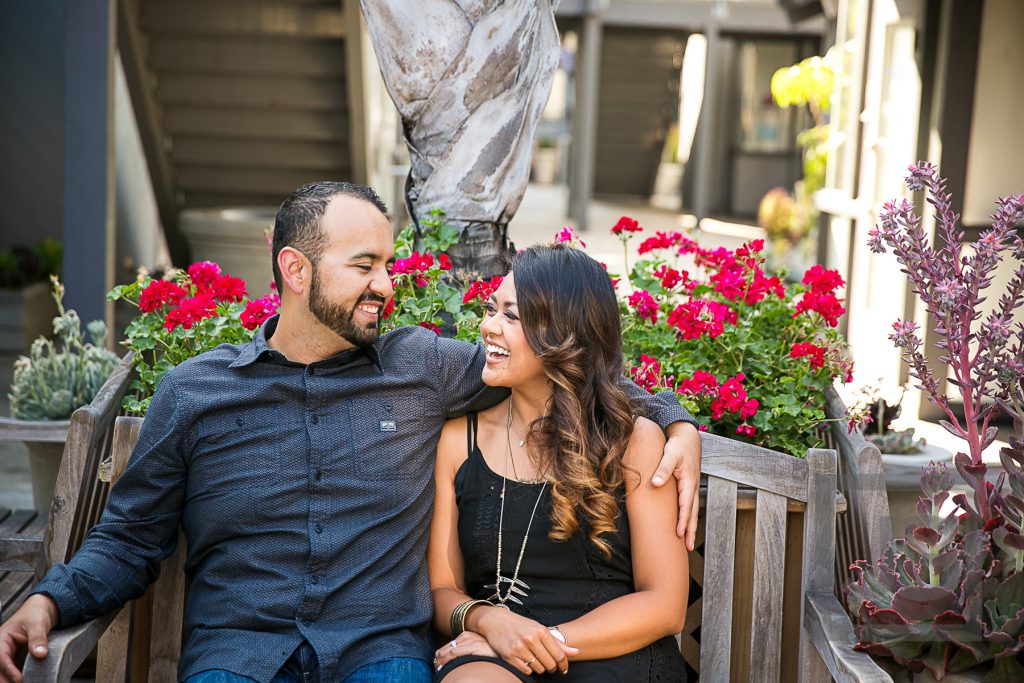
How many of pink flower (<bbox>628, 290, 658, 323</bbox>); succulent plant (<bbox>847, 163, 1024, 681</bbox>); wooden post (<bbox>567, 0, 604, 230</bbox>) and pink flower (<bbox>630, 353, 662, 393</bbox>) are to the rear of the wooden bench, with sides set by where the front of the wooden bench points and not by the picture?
3

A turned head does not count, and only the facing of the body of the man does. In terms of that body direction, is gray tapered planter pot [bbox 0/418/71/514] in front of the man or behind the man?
behind

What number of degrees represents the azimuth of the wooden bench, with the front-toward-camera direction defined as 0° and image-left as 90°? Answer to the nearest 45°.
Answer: approximately 0°

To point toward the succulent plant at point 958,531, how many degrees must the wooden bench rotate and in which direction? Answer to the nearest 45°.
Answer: approximately 45° to its left

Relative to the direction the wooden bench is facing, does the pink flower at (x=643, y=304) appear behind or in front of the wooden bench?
behind

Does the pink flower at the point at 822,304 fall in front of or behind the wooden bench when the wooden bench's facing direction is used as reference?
behind

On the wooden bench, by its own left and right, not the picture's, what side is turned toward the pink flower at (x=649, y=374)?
back

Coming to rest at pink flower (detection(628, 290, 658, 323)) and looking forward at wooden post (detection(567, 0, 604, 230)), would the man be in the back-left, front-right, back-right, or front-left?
back-left

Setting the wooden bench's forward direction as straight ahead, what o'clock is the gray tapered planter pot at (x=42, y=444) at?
The gray tapered planter pot is roughly at 4 o'clock from the wooden bench.

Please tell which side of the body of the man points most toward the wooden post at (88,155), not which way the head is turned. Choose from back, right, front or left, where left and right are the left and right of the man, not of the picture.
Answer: back

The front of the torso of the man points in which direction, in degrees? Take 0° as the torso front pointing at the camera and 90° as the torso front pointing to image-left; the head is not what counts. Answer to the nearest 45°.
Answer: approximately 0°
